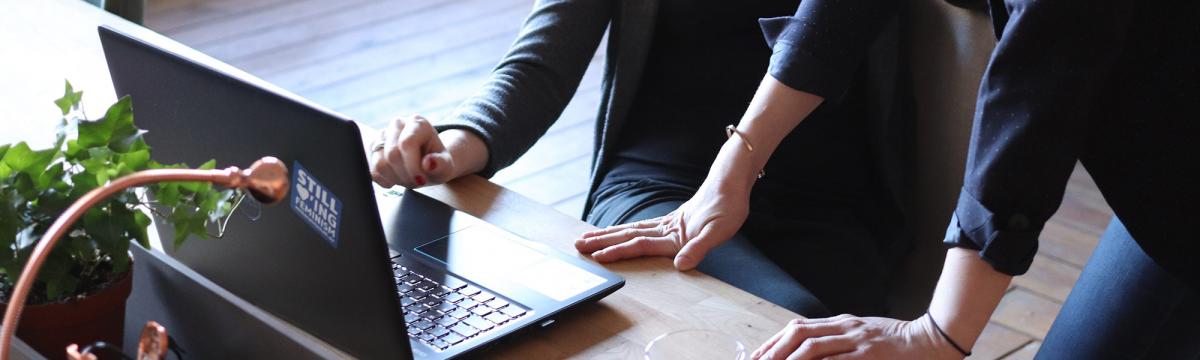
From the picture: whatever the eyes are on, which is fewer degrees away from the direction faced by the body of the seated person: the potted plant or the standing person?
the potted plant

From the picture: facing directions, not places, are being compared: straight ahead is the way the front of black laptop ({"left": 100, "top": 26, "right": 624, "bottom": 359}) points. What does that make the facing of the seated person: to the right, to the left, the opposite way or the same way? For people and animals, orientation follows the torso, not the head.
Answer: the opposite way

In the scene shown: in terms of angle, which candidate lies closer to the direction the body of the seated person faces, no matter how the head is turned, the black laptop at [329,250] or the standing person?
the black laptop

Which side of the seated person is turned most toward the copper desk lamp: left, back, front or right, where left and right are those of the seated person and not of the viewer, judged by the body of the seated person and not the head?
front

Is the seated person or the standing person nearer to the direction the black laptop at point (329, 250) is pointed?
the seated person

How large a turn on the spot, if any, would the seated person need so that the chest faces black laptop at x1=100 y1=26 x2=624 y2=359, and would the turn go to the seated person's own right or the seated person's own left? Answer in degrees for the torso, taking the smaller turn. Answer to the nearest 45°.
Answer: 0° — they already face it

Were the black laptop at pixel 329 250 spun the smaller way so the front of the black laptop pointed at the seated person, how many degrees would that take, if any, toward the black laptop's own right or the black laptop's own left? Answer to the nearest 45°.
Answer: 0° — it already faces them

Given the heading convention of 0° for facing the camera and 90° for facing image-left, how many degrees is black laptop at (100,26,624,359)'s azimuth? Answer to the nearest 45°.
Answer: approximately 225°

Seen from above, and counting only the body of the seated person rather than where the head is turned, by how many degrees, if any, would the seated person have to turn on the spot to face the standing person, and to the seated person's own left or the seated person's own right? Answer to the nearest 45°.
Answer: approximately 90° to the seated person's own left

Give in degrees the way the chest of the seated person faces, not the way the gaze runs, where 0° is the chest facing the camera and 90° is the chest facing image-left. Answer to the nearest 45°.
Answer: approximately 45°

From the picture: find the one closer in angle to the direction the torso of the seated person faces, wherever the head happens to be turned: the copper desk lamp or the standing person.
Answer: the copper desk lamp

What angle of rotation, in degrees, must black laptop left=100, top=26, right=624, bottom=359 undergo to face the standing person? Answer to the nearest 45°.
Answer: approximately 45° to its right
